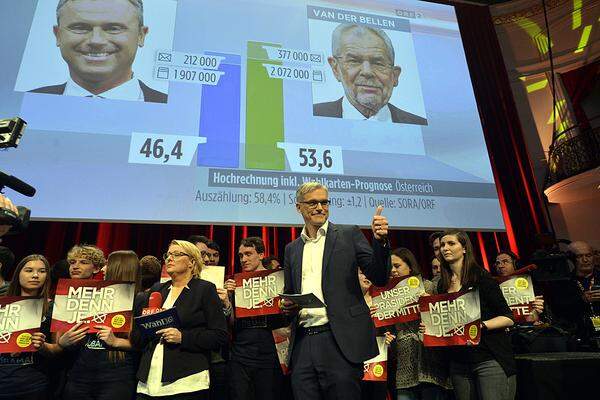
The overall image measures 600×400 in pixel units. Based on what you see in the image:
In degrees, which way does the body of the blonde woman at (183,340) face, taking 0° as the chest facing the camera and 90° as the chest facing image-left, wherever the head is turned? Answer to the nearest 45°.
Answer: approximately 45°

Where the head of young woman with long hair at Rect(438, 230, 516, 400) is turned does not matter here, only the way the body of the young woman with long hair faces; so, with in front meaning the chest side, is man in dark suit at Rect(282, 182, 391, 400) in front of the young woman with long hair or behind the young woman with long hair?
in front

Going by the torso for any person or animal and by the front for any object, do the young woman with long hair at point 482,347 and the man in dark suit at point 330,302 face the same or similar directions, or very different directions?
same or similar directions

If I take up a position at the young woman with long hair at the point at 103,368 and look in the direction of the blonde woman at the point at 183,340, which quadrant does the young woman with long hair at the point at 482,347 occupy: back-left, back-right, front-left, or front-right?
front-left

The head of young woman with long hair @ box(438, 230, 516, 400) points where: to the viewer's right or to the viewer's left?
to the viewer's left

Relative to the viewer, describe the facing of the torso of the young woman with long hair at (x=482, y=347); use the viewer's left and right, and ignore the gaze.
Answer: facing the viewer and to the left of the viewer

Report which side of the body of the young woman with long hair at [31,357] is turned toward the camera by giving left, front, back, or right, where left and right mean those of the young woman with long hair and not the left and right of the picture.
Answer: front

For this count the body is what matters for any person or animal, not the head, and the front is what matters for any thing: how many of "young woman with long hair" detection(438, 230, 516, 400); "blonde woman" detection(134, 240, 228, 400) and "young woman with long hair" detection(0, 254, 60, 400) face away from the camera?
0

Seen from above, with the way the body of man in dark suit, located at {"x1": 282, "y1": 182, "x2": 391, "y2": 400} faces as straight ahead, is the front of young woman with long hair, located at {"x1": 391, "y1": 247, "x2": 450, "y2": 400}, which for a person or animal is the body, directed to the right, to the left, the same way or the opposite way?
the same way

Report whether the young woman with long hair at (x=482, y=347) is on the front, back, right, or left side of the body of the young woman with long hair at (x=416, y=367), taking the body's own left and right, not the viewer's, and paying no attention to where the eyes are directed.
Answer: left

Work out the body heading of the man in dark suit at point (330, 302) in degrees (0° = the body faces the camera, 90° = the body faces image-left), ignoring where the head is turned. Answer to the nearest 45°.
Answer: approximately 45°

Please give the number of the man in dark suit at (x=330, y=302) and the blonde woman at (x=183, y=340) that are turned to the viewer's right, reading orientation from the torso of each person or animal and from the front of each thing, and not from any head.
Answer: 0
